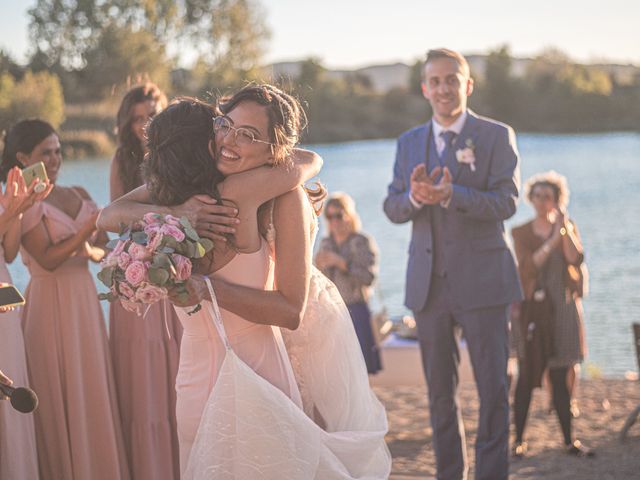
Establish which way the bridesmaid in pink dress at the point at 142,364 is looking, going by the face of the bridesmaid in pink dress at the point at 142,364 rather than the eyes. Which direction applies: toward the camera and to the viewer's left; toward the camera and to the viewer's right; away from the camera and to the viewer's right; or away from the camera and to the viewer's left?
toward the camera and to the viewer's right

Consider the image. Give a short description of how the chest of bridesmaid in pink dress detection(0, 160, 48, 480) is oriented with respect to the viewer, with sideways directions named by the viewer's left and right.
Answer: facing to the right of the viewer

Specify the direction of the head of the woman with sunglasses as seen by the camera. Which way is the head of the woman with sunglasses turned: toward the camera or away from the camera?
toward the camera

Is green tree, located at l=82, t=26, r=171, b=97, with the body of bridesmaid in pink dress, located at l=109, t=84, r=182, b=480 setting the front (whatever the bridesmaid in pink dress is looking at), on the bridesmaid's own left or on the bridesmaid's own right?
on the bridesmaid's own left

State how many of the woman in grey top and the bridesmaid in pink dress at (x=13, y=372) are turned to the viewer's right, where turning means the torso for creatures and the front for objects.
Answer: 1

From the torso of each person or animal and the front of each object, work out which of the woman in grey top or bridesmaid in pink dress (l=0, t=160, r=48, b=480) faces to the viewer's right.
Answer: the bridesmaid in pink dress

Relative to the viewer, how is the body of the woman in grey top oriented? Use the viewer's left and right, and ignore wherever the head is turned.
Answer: facing the viewer and to the left of the viewer

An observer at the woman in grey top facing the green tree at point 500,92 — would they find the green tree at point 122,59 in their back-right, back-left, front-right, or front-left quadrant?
front-left

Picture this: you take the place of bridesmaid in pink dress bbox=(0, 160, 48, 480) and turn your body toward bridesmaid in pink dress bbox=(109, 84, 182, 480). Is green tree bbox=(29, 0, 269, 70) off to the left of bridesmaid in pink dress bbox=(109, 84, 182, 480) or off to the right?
left

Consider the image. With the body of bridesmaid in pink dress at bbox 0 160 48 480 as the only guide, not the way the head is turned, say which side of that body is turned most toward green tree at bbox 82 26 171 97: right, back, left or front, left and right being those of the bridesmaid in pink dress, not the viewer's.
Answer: left

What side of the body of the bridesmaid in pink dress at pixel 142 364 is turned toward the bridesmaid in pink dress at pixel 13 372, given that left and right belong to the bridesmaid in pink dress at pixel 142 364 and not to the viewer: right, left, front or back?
right

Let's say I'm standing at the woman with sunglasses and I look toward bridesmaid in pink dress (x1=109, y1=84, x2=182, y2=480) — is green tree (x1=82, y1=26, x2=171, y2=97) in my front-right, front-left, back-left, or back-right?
back-right

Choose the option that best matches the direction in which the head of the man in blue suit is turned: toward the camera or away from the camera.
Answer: toward the camera

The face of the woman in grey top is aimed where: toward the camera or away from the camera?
toward the camera

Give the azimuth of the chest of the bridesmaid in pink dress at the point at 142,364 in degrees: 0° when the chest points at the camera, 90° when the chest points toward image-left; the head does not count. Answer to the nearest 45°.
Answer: approximately 315°

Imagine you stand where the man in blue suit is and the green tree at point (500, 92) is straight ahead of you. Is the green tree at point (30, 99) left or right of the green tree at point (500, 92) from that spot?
left

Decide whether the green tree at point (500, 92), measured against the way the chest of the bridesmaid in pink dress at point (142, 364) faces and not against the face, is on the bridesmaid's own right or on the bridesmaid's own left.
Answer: on the bridesmaid's own left

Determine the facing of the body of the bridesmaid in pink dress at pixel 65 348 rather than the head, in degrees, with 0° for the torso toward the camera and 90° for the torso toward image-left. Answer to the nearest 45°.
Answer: approximately 315°
